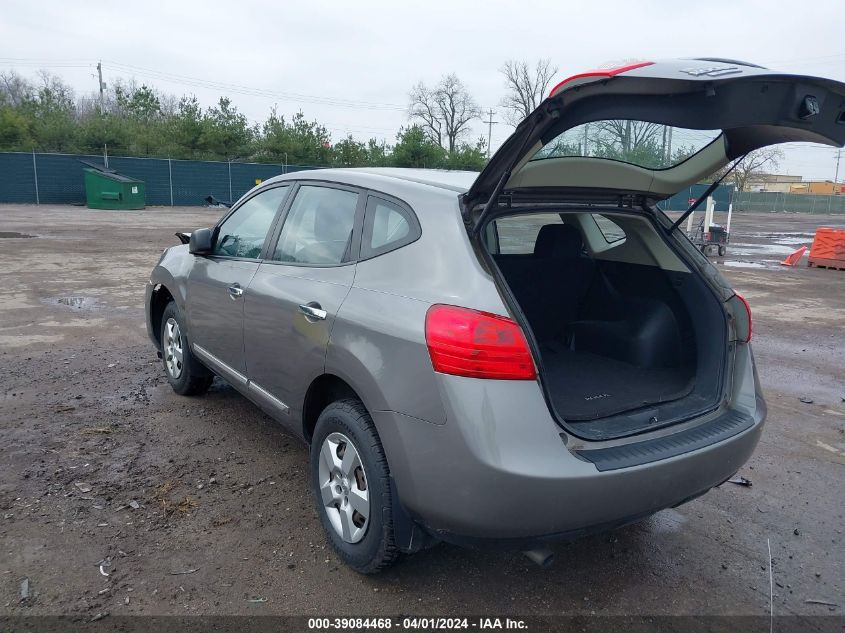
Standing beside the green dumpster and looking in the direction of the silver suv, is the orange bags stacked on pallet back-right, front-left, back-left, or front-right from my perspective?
front-left

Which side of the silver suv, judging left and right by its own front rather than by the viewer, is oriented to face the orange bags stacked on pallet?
right

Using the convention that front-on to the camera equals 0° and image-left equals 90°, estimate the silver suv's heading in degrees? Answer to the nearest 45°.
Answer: approximately 135°

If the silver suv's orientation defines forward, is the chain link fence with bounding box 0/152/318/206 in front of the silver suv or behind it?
in front

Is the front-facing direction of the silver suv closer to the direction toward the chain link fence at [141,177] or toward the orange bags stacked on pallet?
the chain link fence

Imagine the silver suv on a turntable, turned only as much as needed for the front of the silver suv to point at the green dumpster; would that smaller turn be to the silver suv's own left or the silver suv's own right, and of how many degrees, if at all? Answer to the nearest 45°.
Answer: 0° — it already faces it

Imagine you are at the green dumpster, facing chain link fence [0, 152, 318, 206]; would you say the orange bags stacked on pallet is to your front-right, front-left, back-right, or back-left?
back-right
